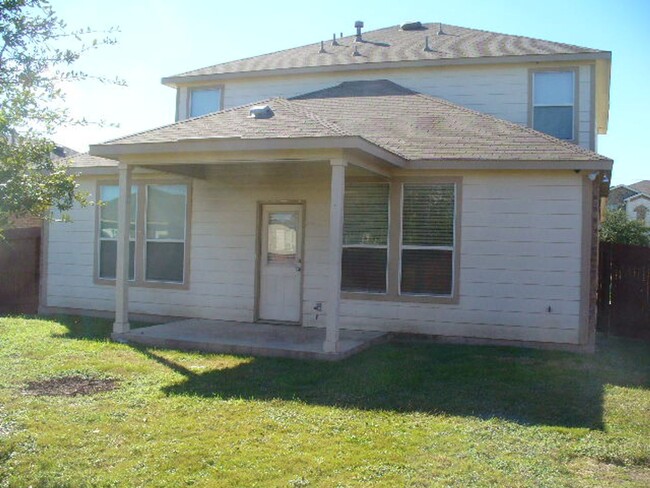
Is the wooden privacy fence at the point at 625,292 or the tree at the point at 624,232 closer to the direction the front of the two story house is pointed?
the tree

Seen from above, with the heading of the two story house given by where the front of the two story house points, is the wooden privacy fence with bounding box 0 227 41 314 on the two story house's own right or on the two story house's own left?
on the two story house's own left

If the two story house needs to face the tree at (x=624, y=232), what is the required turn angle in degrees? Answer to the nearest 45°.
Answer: approximately 45° to its right

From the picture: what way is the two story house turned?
away from the camera

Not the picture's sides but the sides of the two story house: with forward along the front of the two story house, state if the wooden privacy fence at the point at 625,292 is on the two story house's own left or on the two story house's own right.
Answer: on the two story house's own right
